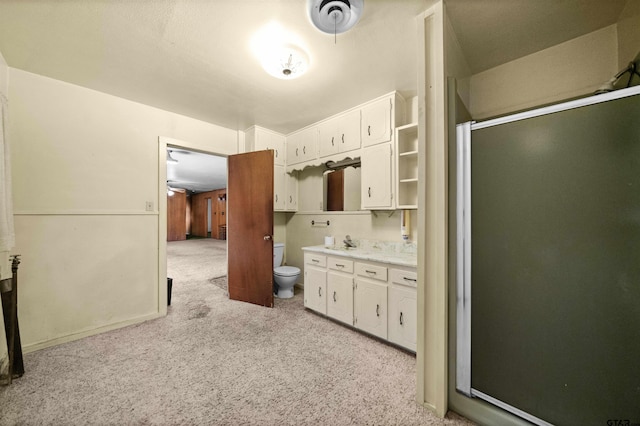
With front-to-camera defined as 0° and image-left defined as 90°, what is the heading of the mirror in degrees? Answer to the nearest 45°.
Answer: approximately 45°

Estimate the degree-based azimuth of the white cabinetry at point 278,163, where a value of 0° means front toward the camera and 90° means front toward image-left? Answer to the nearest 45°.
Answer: approximately 315°

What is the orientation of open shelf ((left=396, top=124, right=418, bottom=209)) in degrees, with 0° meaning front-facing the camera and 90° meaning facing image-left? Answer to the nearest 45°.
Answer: approximately 45°

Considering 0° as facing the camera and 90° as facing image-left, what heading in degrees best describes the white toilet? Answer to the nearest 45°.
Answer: approximately 315°

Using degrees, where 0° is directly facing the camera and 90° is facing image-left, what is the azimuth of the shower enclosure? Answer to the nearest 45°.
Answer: approximately 45°

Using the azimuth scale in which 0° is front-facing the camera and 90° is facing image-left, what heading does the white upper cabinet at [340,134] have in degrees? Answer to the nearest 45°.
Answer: approximately 45°
